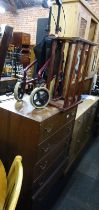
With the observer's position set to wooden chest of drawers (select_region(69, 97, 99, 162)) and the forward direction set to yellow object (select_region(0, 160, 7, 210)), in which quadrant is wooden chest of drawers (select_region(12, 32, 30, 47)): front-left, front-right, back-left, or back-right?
back-right

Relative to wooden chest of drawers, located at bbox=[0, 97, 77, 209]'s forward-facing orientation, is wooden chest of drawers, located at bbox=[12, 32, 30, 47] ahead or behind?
behind

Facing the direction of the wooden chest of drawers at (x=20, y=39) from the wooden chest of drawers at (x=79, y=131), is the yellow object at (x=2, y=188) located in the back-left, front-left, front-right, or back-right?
back-left

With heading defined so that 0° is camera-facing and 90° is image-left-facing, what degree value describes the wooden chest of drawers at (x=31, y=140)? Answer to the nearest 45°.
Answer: approximately 315°

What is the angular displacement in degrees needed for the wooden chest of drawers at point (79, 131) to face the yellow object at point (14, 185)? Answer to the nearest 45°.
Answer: approximately 45° to its right
